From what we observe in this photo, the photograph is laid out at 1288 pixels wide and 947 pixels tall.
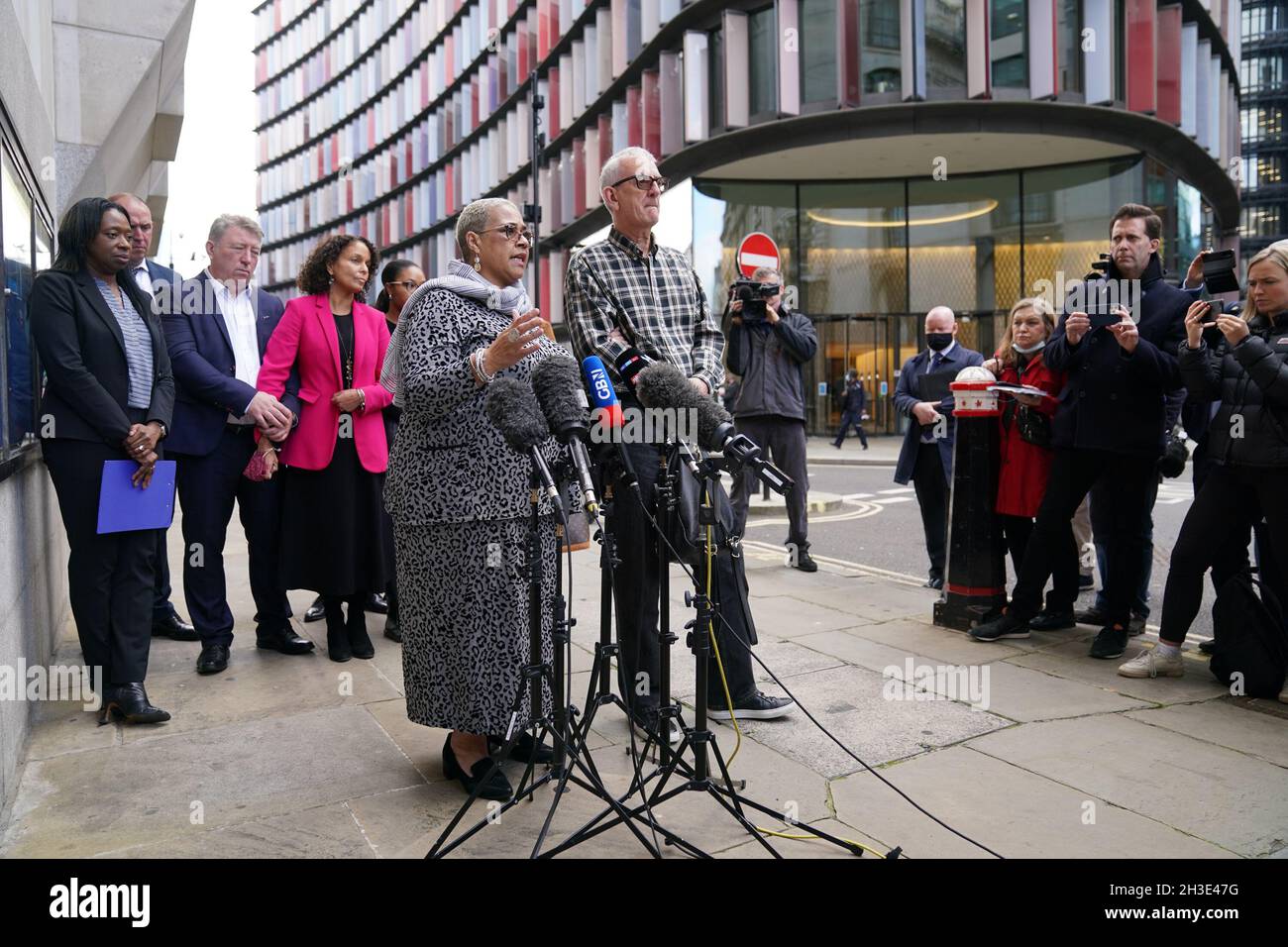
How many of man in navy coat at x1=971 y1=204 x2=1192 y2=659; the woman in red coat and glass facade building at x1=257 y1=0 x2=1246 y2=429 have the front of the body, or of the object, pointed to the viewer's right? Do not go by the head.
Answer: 0

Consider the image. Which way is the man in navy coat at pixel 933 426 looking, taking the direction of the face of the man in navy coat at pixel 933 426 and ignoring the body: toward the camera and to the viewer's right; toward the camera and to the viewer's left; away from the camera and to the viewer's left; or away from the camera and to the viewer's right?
toward the camera and to the viewer's left

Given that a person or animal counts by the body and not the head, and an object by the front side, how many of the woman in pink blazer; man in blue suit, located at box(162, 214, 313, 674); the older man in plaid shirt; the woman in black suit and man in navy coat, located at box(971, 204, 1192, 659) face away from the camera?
0

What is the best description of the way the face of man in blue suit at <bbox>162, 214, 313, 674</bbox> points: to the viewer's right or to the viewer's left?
to the viewer's right

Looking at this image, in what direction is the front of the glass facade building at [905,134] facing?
toward the camera

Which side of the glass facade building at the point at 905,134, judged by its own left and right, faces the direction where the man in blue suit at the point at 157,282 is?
front

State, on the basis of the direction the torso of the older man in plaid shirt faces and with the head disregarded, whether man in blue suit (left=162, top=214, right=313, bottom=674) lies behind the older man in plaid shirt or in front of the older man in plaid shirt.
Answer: behind

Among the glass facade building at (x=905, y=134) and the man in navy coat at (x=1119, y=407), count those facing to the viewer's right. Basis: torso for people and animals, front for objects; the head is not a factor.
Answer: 0

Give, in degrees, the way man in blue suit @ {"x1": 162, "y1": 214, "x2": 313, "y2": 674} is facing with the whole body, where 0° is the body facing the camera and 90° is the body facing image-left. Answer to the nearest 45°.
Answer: approximately 315°

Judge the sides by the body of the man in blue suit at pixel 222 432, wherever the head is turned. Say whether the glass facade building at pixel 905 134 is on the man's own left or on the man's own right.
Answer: on the man's own left

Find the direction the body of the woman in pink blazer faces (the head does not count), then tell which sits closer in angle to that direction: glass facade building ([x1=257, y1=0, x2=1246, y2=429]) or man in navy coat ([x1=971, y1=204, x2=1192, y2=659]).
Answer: the man in navy coat

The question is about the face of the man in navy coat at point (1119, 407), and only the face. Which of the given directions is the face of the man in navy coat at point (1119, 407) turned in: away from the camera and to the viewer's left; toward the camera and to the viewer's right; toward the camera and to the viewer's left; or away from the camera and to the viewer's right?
toward the camera and to the viewer's left

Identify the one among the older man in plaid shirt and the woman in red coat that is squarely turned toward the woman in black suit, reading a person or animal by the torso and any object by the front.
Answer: the woman in red coat

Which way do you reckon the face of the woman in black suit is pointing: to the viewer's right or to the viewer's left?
to the viewer's right

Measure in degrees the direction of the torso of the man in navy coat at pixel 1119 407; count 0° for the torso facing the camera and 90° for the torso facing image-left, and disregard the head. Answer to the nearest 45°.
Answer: approximately 45°
